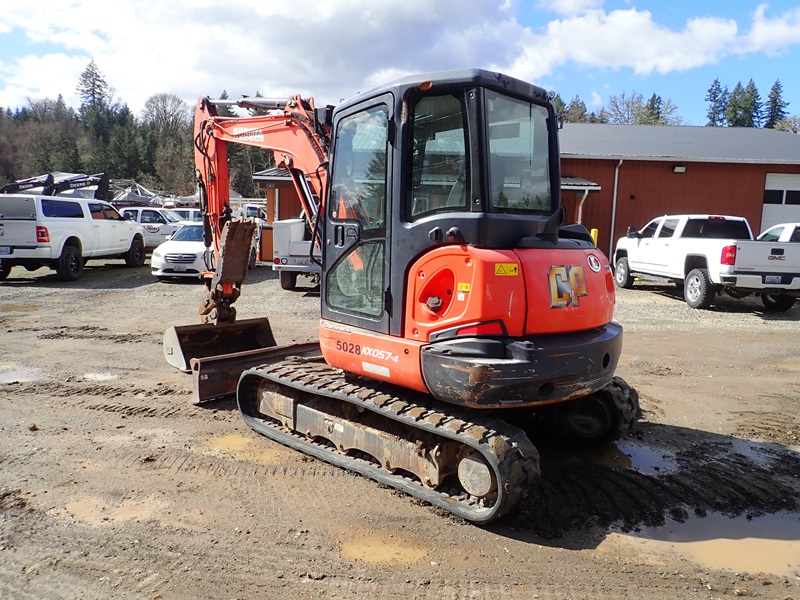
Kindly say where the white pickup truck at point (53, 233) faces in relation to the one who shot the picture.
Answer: facing away from the viewer and to the right of the viewer

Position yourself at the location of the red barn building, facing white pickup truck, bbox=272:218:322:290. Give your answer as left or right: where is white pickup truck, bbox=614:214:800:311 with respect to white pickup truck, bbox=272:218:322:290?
left

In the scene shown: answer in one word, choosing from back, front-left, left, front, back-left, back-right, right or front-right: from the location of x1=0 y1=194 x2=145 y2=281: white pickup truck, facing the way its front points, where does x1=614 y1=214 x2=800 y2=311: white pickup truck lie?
right

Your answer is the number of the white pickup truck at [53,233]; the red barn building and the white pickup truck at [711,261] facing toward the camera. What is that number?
1

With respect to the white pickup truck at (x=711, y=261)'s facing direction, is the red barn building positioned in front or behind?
in front

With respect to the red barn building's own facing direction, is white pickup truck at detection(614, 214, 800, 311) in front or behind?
in front

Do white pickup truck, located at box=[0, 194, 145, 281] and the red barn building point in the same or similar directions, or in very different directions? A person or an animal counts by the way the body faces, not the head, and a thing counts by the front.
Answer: very different directions

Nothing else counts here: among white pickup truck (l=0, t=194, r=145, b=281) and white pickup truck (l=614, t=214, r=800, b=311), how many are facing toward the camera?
0

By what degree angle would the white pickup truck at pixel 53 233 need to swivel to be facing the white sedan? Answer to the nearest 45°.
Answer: approximately 90° to its right

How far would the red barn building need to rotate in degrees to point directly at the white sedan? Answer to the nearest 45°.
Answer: approximately 45° to its right

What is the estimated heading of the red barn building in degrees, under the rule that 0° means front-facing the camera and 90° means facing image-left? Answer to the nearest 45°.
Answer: approximately 0°

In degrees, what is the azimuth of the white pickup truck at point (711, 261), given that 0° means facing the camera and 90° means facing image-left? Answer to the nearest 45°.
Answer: approximately 135°

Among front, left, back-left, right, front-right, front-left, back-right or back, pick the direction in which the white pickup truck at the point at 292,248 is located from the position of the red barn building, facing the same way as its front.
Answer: front-right
